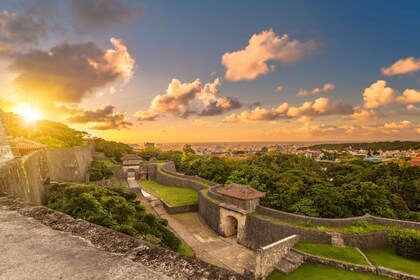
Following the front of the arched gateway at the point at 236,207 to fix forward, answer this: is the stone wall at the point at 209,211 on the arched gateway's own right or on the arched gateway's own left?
on the arched gateway's own right

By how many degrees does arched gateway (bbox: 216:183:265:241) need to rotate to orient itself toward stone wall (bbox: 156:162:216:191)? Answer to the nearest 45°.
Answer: approximately 90° to its right

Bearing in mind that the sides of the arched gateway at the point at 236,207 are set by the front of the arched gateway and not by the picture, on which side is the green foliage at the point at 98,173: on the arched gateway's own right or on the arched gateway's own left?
on the arched gateway's own right

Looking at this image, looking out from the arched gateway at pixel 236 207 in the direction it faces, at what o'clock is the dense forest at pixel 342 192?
The dense forest is roughly at 7 o'clock from the arched gateway.

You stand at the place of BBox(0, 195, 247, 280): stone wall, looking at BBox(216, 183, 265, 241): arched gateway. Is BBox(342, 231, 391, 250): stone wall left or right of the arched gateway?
right

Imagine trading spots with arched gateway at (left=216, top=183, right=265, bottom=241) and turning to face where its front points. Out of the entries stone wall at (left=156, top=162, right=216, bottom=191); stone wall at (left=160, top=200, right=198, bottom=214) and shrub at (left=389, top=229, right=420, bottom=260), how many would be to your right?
2

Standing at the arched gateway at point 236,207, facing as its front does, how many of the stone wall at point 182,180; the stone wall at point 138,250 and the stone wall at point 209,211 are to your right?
2

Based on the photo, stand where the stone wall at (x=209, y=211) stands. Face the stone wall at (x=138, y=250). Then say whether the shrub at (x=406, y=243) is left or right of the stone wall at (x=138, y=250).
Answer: left

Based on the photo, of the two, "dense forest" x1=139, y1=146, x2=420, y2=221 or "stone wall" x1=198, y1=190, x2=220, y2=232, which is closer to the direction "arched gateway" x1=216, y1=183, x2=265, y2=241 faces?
the stone wall

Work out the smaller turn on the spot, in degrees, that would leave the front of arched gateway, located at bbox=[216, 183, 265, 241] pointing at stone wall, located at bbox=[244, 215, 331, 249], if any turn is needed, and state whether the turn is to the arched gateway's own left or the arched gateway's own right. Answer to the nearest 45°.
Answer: approximately 90° to the arched gateway's own left

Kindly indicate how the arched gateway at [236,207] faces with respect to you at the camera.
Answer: facing the viewer and to the left of the viewer

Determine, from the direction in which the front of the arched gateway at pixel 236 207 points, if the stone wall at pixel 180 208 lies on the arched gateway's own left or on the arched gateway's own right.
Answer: on the arched gateway's own right

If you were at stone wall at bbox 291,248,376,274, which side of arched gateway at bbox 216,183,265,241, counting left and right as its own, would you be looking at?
left

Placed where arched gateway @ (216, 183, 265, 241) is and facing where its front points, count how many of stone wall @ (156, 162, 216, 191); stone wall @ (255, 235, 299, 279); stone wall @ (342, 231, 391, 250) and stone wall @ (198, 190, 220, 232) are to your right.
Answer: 2
